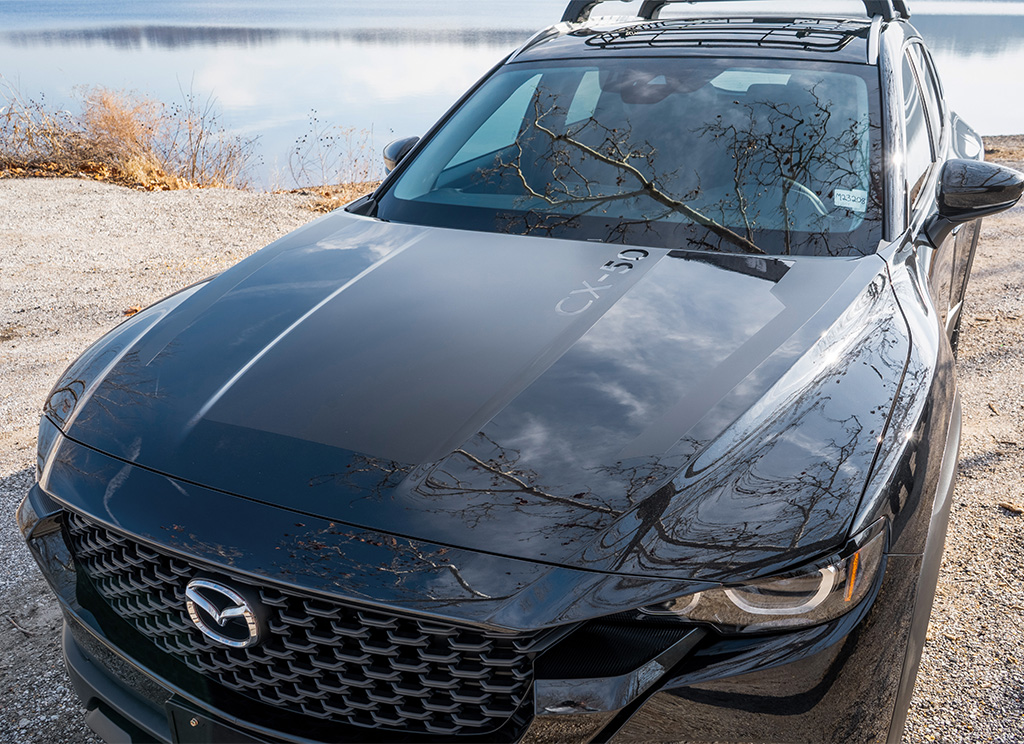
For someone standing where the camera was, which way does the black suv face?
facing the viewer and to the left of the viewer

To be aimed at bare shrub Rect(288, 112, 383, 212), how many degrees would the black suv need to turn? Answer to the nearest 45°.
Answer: approximately 135° to its right
